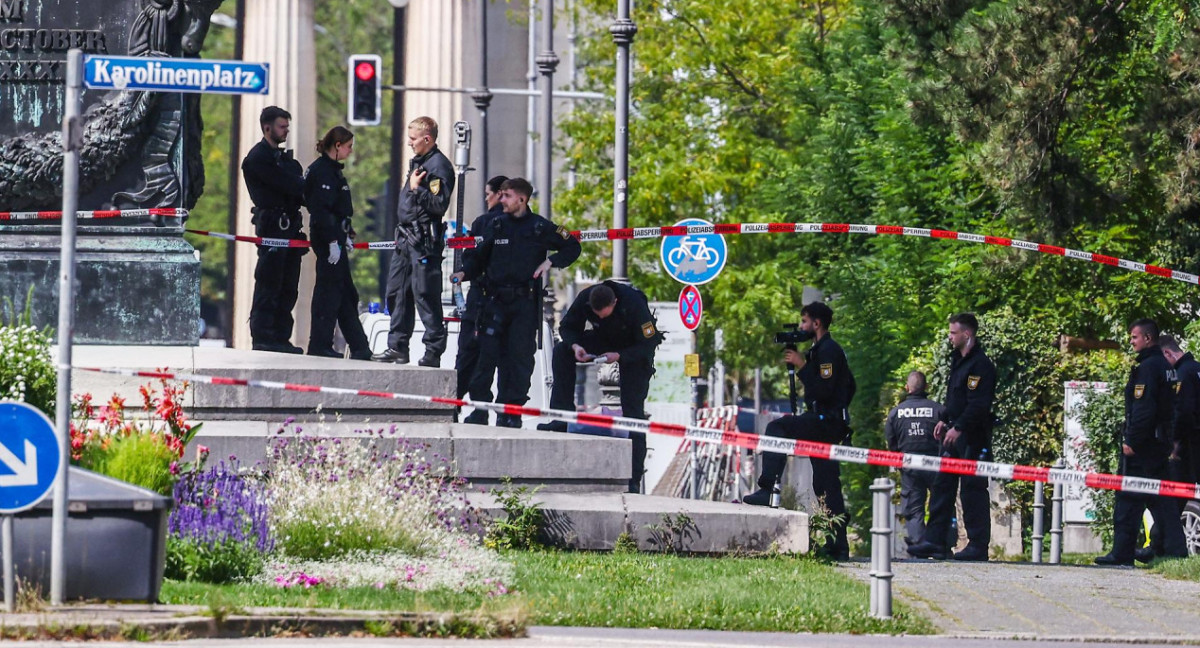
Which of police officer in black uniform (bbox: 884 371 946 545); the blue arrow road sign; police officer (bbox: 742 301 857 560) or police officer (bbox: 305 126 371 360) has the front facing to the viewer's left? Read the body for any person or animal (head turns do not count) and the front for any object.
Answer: police officer (bbox: 742 301 857 560)

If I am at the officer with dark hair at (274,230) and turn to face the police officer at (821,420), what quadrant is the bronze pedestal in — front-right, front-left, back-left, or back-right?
back-right

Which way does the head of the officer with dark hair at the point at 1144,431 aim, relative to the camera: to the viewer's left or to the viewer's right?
to the viewer's left

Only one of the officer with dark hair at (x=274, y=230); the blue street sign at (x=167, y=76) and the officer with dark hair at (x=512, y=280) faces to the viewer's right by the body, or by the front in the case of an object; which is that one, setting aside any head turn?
the officer with dark hair at (x=274, y=230)

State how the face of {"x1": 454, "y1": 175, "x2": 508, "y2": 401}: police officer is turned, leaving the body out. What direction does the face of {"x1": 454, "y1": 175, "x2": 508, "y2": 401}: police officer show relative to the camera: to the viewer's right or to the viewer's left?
to the viewer's left

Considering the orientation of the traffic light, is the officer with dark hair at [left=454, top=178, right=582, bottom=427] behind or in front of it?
in front

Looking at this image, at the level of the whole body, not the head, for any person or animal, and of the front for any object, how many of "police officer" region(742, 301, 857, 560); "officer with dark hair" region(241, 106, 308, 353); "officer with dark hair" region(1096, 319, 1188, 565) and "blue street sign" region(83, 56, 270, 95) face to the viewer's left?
2

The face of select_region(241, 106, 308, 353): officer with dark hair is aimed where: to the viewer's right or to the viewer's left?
to the viewer's right

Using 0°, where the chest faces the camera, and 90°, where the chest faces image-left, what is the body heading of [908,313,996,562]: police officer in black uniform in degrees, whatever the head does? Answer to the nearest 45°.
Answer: approximately 90°

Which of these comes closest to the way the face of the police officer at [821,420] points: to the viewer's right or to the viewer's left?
to the viewer's left

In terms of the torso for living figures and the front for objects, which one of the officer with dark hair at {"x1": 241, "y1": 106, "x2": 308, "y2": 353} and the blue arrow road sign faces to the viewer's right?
the officer with dark hair

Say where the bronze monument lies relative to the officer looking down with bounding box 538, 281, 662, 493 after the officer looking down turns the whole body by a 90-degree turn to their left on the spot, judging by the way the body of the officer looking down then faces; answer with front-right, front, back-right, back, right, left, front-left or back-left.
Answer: back-right
